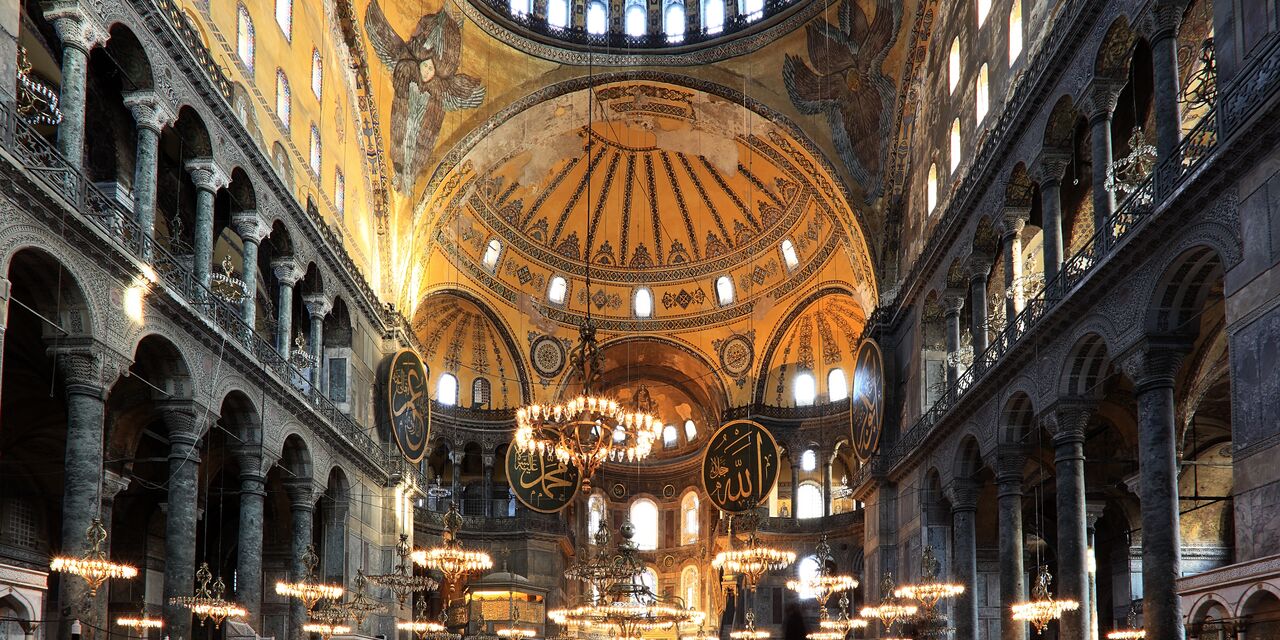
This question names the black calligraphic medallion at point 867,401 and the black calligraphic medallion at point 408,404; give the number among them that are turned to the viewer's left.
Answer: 1

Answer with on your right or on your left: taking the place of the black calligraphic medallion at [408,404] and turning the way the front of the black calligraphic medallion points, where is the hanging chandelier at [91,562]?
on your right

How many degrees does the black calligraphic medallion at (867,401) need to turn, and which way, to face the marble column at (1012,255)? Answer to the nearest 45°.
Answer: approximately 90° to its left

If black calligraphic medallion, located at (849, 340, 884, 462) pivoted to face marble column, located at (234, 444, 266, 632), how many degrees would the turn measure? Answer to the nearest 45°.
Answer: approximately 45° to its left

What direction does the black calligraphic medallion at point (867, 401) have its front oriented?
to the viewer's left

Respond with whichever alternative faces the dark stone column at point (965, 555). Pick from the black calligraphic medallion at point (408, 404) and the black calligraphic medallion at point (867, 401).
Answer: the black calligraphic medallion at point (408, 404)

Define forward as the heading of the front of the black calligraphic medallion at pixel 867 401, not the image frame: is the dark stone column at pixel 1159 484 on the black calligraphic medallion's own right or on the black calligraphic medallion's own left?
on the black calligraphic medallion's own left
